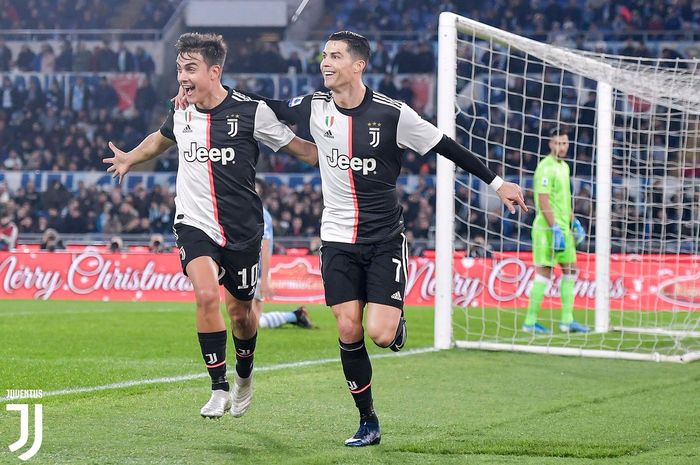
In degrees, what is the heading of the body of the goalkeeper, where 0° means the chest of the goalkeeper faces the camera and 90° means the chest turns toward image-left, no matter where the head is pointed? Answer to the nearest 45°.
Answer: approximately 315°

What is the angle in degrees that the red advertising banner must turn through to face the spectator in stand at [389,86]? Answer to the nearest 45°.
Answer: approximately 135° to its left

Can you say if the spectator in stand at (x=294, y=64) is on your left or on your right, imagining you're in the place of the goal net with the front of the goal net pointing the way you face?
on your right

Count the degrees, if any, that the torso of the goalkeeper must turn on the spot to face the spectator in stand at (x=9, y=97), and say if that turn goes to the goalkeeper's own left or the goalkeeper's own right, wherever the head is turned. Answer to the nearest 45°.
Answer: approximately 180°

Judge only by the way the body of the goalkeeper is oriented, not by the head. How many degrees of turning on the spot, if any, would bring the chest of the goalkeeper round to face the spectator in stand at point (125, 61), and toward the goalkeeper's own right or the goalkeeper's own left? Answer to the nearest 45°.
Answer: approximately 180°

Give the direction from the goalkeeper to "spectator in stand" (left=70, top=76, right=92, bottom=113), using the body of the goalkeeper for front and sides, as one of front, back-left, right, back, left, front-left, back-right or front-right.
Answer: back

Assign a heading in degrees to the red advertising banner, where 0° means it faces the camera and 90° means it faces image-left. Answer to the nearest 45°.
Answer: approximately 0°

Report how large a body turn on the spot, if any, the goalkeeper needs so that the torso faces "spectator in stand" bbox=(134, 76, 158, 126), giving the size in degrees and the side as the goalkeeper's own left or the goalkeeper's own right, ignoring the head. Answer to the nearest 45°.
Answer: approximately 180°

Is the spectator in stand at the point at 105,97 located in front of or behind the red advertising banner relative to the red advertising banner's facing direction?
behind

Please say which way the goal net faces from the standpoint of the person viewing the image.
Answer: facing to the left of the viewer

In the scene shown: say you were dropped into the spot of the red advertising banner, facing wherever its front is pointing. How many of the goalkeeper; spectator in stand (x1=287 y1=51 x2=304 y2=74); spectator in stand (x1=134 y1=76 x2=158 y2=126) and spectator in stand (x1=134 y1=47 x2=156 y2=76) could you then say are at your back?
3

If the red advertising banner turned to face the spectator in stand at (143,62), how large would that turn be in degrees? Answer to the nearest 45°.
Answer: approximately 180°
